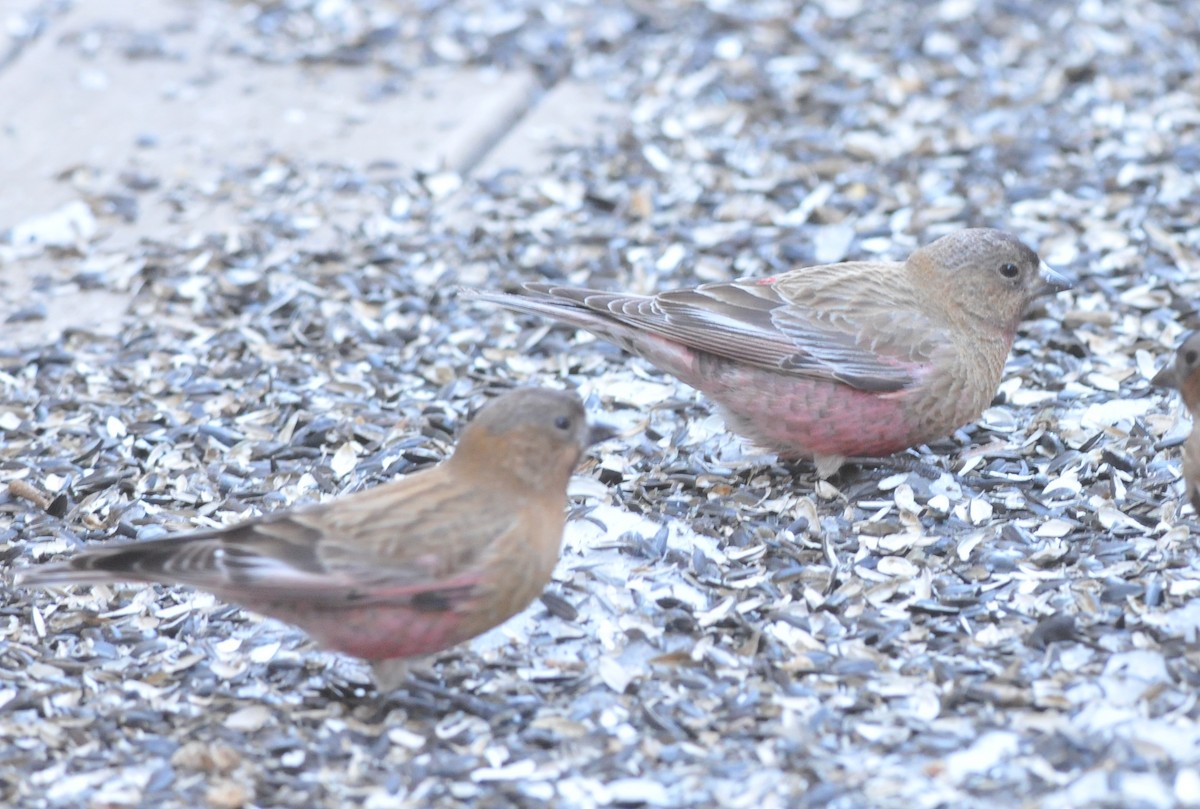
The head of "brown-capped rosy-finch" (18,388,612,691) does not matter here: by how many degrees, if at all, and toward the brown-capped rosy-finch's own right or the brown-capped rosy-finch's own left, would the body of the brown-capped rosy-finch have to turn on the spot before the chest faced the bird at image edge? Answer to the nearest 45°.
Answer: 0° — it already faces it

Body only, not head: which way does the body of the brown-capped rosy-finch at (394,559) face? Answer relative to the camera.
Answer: to the viewer's right

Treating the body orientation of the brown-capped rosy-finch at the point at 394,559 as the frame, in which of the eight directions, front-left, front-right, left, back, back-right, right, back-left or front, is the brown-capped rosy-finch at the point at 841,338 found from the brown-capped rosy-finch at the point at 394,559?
front-left

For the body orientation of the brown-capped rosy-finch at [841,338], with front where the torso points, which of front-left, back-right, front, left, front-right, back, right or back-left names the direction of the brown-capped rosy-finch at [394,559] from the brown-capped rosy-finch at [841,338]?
back-right

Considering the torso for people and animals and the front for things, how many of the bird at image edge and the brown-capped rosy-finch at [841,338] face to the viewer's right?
1

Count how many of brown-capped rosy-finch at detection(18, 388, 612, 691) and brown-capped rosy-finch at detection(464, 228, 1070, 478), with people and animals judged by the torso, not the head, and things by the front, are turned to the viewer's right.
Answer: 2

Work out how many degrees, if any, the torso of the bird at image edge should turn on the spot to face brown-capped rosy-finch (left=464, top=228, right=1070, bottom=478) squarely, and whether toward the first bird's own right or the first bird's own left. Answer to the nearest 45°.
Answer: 0° — it already faces it

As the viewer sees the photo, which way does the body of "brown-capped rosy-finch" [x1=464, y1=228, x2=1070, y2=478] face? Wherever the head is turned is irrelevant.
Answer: to the viewer's right

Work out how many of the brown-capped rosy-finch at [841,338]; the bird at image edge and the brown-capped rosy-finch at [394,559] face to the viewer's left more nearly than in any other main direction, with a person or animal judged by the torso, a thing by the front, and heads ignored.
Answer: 1

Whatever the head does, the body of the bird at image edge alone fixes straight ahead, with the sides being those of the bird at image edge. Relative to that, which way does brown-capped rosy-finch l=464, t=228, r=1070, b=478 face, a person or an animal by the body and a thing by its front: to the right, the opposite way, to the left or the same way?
the opposite way

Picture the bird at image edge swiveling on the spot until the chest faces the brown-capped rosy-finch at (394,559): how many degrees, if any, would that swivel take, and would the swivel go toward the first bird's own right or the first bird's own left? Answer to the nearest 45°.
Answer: approximately 45° to the first bird's own left

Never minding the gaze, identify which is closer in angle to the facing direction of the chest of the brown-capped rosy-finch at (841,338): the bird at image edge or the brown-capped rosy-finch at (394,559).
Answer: the bird at image edge

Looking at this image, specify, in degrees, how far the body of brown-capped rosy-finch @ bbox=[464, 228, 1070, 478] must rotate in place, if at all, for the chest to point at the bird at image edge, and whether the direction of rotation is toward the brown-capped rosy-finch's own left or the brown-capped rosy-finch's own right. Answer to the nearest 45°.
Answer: approximately 45° to the brown-capped rosy-finch's own right

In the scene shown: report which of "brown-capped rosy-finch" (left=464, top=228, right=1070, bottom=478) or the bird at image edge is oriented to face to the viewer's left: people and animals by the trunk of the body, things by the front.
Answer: the bird at image edge

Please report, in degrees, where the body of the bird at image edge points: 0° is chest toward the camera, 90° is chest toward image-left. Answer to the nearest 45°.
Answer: approximately 90°
